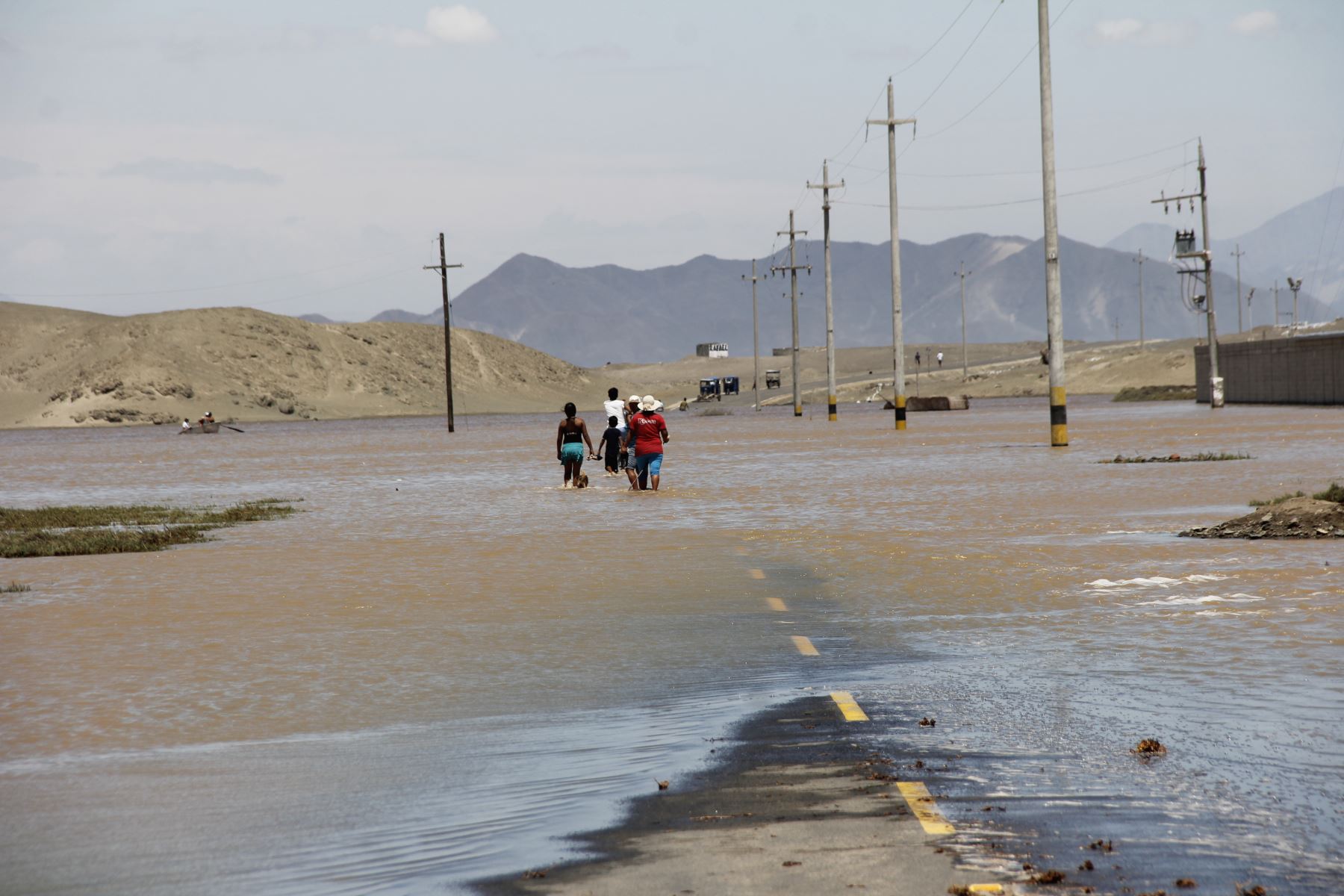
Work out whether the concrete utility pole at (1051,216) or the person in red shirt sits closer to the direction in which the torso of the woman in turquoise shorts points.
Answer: the concrete utility pole

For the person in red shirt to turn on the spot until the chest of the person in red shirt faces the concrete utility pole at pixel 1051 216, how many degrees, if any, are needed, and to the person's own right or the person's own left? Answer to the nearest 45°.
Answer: approximately 45° to the person's own right

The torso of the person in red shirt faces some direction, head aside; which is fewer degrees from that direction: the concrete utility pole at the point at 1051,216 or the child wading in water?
the child wading in water

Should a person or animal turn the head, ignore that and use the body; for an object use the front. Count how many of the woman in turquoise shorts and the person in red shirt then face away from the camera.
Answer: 2

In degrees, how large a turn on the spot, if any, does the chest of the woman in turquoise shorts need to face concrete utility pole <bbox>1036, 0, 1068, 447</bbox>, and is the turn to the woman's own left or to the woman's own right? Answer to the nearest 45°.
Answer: approximately 45° to the woman's own right

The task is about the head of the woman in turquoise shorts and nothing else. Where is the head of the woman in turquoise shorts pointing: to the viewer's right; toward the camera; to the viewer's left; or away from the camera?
away from the camera

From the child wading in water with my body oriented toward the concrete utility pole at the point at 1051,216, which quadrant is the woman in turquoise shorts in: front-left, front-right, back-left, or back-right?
back-right

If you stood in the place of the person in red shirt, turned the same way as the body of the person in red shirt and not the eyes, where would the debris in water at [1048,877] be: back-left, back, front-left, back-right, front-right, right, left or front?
back

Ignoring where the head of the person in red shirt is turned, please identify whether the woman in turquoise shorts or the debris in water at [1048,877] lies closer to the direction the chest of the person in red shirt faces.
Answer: the woman in turquoise shorts

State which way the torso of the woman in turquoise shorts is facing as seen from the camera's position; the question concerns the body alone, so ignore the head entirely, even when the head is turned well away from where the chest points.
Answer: away from the camera

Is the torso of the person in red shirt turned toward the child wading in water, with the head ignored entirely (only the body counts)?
yes

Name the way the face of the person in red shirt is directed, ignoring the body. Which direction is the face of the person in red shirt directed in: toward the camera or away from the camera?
away from the camera

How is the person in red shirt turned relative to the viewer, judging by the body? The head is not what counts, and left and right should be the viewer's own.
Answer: facing away from the viewer
